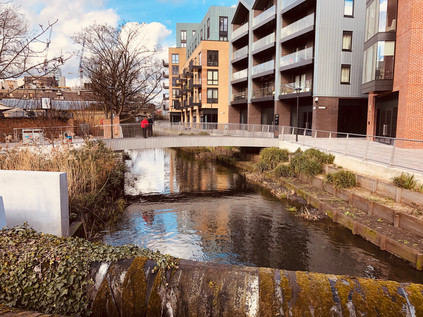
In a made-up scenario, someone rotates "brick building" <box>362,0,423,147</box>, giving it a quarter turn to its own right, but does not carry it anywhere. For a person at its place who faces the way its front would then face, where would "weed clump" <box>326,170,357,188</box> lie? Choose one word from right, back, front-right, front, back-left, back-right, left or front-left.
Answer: back-left

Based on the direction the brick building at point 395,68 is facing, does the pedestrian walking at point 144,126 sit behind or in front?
in front

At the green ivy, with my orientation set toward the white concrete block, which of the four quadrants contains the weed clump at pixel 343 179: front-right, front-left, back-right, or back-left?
front-right

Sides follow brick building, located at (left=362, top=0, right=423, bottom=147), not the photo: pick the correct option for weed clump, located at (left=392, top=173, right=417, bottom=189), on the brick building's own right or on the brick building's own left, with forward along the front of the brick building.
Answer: on the brick building's own left

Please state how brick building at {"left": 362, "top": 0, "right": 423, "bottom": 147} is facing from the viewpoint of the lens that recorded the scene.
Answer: facing the viewer and to the left of the viewer

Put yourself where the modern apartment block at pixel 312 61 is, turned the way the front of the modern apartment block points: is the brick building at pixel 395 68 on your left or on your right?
on your left

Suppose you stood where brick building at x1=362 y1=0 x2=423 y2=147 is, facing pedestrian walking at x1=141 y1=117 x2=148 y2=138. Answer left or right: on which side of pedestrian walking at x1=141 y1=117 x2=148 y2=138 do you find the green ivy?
left

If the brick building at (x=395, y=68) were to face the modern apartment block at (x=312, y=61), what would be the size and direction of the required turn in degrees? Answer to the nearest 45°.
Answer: approximately 90° to its right

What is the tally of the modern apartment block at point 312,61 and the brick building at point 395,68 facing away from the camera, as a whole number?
0

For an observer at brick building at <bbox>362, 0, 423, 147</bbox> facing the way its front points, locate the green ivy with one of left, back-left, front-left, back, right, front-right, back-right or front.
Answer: front-left

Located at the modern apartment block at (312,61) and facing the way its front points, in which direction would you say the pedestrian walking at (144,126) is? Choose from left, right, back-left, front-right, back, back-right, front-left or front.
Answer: front

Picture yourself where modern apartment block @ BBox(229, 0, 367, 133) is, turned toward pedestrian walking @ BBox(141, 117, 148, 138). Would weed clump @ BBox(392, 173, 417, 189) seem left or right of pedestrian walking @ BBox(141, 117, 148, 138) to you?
left

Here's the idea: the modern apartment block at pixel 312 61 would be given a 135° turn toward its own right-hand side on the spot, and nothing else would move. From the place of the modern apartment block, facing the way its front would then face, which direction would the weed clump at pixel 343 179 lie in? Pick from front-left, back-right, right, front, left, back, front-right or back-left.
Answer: back

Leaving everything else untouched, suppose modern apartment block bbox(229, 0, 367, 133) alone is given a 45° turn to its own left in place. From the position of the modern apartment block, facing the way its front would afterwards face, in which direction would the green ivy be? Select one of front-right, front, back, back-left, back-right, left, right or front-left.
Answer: front
